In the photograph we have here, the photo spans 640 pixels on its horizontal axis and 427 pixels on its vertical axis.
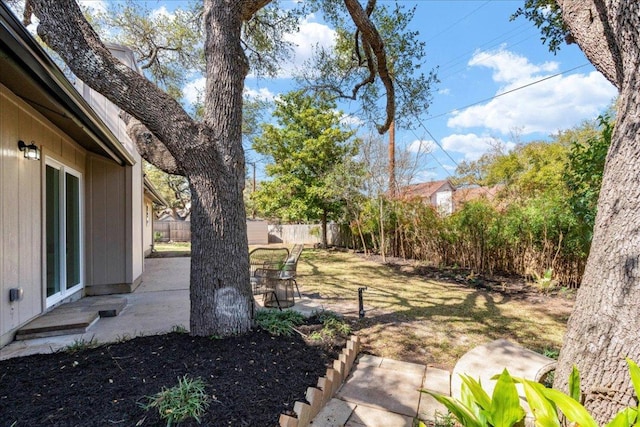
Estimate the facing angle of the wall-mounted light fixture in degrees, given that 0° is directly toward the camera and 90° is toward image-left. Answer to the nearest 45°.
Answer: approximately 315°

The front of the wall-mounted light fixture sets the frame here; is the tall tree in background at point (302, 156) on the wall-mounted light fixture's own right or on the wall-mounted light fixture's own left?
on the wall-mounted light fixture's own left

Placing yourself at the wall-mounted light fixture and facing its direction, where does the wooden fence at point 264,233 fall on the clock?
The wooden fence is roughly at 9 o'clock from the wall-mounted light fixture.

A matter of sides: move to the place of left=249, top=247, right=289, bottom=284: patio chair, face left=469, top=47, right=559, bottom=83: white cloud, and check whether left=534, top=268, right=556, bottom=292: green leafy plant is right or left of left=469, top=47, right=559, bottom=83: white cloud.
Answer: right

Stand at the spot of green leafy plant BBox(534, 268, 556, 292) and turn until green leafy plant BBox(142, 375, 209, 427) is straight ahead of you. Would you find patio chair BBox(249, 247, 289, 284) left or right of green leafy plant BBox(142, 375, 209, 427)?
right

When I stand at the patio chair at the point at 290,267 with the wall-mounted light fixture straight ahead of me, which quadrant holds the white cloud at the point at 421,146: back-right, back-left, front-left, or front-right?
back-right

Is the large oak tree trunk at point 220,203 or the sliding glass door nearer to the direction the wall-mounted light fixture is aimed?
the large oak tree trunk

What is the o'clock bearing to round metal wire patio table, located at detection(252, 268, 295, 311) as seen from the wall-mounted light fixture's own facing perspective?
The round metal wire patio table is roughly at 11 o'clock from the wall-mounted light fixture.

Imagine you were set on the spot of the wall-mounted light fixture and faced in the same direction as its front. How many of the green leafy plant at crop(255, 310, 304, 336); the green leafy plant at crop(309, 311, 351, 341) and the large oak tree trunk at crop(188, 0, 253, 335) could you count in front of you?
3

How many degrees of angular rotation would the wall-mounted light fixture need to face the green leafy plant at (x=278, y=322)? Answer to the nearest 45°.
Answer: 0° — it already faces it
